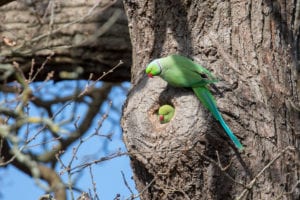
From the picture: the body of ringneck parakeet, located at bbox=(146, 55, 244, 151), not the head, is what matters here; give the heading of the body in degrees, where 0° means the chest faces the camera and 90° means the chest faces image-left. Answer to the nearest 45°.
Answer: approximately 90°

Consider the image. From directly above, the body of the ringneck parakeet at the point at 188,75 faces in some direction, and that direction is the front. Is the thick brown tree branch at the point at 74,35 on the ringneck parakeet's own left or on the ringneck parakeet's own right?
on the ringneck parakeet's own right
